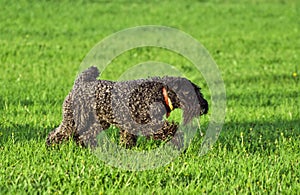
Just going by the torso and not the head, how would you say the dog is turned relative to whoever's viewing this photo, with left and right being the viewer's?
facing to the right of the viewer
